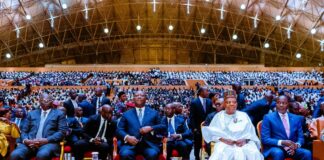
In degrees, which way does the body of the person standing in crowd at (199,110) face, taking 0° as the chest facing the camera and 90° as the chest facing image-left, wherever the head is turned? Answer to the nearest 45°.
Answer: approximately 315°

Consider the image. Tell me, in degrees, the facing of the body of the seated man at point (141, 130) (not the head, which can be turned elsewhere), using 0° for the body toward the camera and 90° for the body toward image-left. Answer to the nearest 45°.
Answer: approximately 0°

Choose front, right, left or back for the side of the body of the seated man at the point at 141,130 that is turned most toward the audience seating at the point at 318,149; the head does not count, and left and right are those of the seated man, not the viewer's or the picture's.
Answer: left

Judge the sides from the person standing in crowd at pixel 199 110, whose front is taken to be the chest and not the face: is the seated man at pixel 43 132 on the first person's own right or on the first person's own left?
on the first person's own right

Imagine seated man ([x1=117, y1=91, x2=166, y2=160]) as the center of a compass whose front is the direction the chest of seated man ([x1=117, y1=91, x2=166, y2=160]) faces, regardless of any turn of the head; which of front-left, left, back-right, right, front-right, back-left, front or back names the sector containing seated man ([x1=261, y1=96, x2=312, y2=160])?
left
